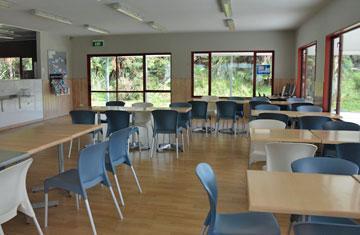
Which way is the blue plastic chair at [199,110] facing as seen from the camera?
away from the camera

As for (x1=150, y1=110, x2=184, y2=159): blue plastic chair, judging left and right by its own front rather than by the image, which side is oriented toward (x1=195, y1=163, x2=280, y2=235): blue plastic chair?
back

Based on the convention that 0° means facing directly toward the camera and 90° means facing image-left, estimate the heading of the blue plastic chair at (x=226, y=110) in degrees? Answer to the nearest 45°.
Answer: approximately 180°

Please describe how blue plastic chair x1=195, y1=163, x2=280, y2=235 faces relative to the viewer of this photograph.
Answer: facing to the right of the viewer

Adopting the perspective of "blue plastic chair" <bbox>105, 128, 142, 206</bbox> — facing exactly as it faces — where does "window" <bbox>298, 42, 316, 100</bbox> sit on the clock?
The window is roughly at 3 o'clock from the blue plastic chair.

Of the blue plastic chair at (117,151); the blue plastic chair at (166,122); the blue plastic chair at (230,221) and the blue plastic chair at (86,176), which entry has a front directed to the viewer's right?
the blue plastic chair at (230,221)

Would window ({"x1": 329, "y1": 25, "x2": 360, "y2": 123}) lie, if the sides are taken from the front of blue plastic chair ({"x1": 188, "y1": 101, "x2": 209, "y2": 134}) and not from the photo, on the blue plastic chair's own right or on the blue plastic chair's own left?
on the blue plastic chair's own right

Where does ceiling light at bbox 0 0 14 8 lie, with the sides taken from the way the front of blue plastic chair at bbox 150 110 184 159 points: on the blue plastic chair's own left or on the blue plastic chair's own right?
on the blue plastic chair's own left

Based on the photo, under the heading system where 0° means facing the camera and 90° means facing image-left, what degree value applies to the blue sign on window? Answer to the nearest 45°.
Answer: approximately 0°

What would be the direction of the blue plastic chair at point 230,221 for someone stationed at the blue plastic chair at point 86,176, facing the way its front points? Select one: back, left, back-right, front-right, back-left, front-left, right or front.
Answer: back

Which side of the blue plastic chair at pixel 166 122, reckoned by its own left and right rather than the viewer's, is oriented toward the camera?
back
